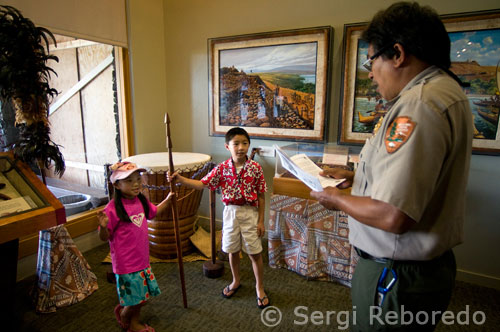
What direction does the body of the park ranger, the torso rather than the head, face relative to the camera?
to the viewer's left

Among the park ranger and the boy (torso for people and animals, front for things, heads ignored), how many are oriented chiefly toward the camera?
1

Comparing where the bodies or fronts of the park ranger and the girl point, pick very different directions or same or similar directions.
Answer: very different directions

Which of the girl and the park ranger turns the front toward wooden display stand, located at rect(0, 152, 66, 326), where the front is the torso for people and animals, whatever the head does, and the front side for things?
the park ranger

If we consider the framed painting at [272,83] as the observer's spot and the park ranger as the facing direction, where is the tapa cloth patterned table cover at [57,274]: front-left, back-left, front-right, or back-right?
front-right

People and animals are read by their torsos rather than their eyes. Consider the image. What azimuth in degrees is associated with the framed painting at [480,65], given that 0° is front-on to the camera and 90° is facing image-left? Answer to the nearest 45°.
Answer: approximately 45°

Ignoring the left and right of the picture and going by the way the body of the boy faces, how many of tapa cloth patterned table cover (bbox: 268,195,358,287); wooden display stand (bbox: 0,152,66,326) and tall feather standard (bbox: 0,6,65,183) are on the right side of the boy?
2

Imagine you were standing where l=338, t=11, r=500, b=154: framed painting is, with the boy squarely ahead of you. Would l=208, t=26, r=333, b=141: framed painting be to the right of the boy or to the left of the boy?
right

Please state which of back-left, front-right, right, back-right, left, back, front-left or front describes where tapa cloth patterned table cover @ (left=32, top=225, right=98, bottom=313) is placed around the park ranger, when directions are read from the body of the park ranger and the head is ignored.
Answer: front

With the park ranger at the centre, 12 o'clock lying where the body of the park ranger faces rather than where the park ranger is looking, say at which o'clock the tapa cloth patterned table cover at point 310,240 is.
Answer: The tapa cloth patterned table cover is roughly at 2 o'clock from the park ranger.

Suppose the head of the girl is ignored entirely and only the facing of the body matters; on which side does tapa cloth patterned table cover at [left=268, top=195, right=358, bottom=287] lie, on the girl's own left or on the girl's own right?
on the girl's own left

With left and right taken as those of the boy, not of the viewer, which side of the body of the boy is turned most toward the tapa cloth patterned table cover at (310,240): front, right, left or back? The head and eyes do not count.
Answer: left

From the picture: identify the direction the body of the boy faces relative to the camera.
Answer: toward the camera
